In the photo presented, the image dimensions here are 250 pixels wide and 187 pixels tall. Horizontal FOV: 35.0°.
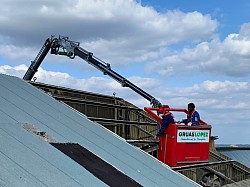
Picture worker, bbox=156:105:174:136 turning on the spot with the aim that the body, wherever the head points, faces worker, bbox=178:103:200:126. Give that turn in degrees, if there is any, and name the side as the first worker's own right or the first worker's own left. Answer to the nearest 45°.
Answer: approximately 135° to the first worker's own right

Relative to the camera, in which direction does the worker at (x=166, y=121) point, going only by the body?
to the viewer's left

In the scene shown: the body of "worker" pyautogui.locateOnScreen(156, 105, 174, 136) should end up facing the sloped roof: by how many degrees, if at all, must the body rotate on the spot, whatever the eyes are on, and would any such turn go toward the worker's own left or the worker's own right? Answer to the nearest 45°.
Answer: approximately 45° to the worker's own left

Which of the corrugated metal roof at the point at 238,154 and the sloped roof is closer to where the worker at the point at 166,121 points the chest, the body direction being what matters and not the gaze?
the sloped roof

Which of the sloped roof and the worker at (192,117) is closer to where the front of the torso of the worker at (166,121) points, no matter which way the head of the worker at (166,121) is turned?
the sloped roof
